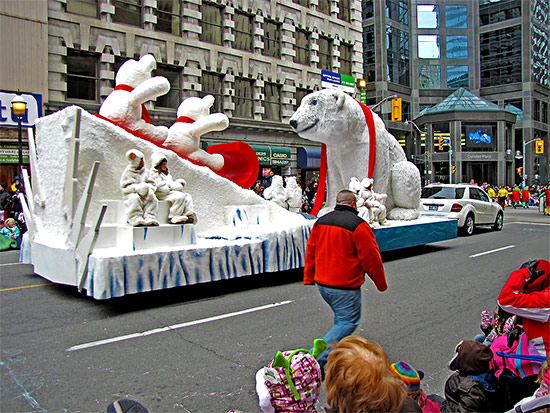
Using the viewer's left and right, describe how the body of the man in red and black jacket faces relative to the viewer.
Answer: facing away from the viewer and to the right of the viewer

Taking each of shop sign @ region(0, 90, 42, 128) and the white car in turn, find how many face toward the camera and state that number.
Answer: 1

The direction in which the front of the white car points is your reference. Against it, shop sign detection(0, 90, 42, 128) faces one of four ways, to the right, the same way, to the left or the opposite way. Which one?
to the right

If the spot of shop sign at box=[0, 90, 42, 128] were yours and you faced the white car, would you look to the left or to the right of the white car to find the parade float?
right

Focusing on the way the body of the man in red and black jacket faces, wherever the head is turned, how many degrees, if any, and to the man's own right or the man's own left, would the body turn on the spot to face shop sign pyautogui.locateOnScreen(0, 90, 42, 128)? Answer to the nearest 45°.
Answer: approximately 90° to the man's own left

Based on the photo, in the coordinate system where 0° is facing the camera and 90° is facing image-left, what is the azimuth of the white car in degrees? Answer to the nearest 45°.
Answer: approximately 225°

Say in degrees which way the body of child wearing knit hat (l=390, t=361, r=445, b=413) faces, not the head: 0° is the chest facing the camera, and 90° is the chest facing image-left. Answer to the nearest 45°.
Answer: approximately 135°

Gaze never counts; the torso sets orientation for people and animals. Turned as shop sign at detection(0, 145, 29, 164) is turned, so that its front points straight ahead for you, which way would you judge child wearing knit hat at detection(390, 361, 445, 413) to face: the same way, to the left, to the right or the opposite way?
the opposite way

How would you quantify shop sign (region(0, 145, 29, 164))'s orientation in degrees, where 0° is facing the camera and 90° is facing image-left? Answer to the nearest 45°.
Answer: approximately 0°
